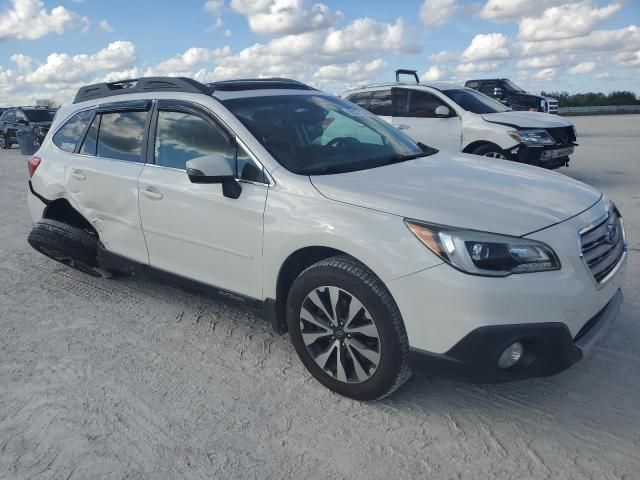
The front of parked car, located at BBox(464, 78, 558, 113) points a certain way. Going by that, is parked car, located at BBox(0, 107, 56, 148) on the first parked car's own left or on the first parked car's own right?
on the first parked car's own right

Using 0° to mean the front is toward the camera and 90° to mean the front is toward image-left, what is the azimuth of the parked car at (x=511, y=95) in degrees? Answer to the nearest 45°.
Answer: approximately 315°

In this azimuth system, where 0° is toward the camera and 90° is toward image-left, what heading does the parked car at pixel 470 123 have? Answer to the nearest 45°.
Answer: approximately 315°

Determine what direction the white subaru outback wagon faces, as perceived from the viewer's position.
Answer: facing the viewer and to the right of the viewer

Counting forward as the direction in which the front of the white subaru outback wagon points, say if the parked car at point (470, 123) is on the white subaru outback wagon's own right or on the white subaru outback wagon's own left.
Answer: on the white subaru outback wagon's own left
